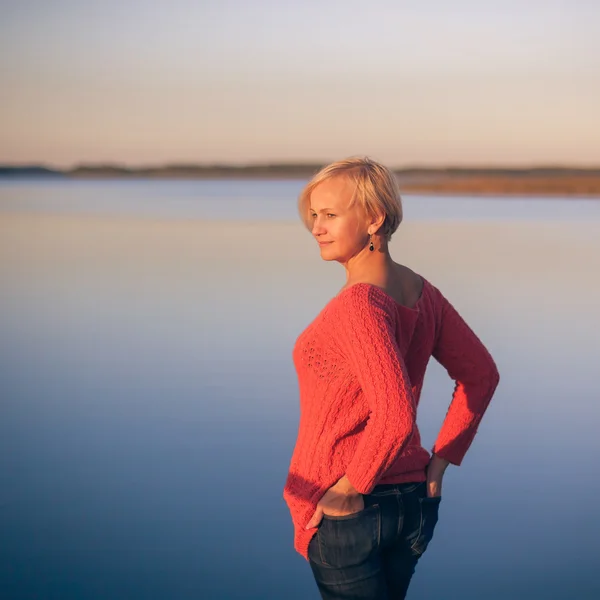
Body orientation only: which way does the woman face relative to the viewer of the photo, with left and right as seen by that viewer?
facing away from the viewer and to the left of the viewer

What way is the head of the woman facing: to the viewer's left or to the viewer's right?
to the viewer's left
